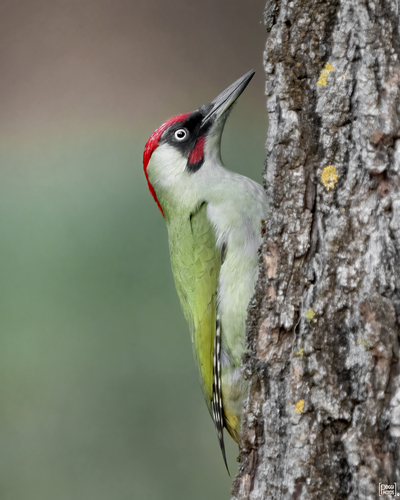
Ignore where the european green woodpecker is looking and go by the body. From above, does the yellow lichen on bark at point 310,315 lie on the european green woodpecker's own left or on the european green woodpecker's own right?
on the european green woodpecker's own right

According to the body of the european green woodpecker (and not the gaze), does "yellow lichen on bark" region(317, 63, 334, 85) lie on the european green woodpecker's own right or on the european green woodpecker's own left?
on the european green woodpecker's own right

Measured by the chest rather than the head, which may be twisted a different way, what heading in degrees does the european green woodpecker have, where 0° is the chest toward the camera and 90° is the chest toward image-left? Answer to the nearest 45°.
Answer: approximately 270°
